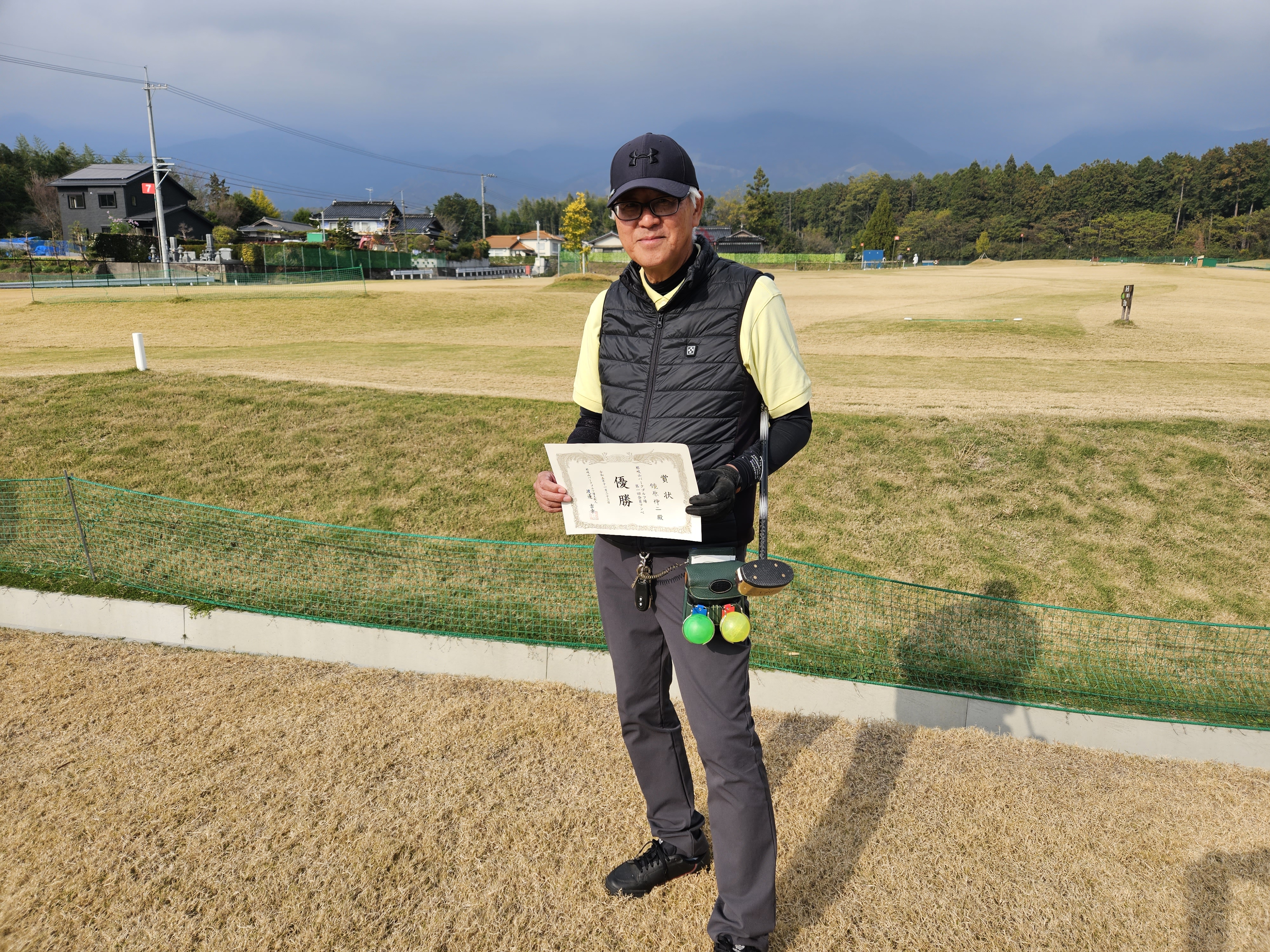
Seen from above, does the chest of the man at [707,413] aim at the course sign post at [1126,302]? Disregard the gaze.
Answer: no

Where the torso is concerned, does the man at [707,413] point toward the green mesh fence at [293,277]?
no

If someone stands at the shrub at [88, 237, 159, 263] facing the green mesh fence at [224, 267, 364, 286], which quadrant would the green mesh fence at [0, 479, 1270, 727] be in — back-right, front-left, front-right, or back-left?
front-right

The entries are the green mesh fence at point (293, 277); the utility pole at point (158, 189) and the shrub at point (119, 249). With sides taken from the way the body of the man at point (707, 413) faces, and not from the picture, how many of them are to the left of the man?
0

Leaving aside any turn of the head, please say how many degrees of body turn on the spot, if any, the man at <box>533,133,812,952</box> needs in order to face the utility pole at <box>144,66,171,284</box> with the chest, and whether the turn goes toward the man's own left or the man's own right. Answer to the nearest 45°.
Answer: approximately 90° to the man's own right

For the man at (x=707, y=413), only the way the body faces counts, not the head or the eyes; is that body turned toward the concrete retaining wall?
no

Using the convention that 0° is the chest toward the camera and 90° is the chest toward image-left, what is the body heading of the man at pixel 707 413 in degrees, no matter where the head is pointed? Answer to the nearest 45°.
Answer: approximately 45°

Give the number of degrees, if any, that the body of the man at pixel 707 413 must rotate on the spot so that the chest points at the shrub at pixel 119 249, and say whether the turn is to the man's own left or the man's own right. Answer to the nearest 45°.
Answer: approximately 90° to the man's own right
